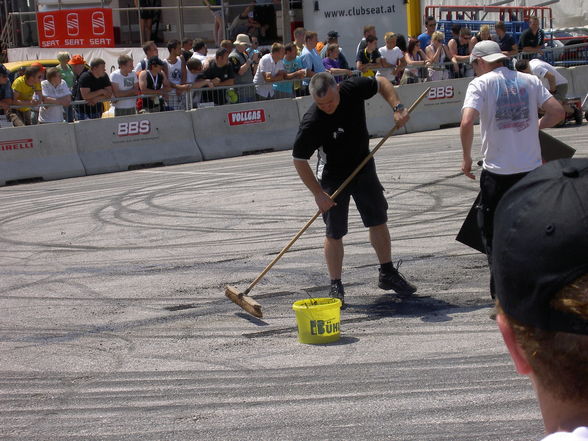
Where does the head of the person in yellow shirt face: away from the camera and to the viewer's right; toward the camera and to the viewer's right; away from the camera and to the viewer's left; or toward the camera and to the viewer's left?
toward the camera and to the viewer's right

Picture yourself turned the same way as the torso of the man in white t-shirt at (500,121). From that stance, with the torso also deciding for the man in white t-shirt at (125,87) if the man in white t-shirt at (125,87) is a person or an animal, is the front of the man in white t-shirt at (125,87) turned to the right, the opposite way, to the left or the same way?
the opposite way

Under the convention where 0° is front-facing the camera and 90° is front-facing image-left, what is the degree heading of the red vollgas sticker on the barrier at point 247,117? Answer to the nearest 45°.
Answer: approximately 0°

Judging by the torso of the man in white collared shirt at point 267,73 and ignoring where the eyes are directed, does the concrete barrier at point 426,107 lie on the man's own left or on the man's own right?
on the man's own left

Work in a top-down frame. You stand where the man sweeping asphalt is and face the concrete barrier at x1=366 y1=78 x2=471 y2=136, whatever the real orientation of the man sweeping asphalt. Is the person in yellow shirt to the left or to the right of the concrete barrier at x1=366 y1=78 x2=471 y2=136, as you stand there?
left

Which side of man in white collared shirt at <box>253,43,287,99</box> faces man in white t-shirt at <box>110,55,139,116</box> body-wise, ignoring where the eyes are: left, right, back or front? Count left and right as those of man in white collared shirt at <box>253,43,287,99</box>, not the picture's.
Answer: right

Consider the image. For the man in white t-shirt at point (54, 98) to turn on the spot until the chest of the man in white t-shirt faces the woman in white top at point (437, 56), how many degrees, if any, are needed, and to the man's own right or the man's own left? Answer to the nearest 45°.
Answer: approximately 45° to the man's own left

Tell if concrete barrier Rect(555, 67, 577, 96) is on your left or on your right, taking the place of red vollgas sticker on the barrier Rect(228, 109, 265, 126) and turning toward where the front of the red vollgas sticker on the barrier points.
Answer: on your left

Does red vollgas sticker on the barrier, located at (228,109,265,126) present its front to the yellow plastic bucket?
yes

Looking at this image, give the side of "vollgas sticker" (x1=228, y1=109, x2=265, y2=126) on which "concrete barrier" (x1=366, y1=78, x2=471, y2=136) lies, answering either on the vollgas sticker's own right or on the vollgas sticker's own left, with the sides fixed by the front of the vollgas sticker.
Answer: on the vollgas sticker's own left
